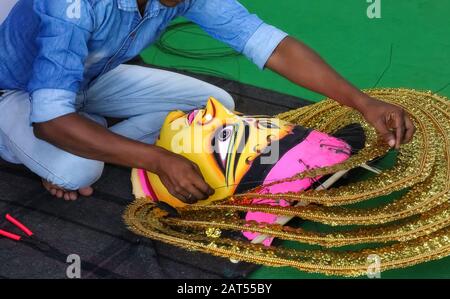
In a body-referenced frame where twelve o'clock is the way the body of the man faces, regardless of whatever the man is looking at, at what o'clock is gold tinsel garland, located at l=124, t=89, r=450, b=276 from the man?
The gold tinsel garland is roughly at 11 o'clock from the man.

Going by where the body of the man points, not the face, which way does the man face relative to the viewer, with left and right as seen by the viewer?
facing the viewer and to the right of the viewer
